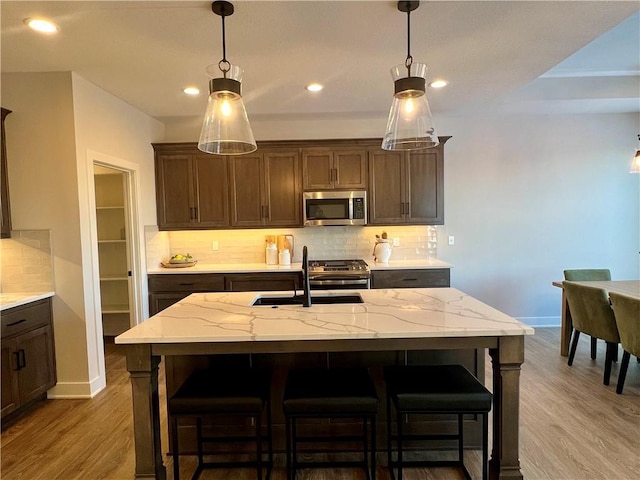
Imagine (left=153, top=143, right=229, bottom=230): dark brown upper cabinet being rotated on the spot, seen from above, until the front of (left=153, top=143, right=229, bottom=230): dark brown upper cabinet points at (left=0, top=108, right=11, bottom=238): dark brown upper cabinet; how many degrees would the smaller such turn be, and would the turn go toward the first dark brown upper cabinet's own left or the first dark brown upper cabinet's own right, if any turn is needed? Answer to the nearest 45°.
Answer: approximately 45° to the first dark brown upper cabinet's own right

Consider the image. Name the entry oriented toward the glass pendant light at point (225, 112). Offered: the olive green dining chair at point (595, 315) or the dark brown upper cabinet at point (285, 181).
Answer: the dark brown upper cabinet

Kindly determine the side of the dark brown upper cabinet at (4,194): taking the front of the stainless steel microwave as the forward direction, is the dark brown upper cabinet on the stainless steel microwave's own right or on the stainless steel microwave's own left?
on the stainless steel microwave's own right

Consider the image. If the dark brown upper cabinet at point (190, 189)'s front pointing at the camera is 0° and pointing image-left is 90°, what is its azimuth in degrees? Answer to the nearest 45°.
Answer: approximately 0°

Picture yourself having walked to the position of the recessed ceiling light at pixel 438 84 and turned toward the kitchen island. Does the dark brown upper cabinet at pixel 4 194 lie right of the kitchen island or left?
right

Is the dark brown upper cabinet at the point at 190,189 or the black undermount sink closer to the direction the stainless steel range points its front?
the black undermount sink

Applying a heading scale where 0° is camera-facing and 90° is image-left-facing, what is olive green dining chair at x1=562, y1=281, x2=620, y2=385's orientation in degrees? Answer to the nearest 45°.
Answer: approximately 225°

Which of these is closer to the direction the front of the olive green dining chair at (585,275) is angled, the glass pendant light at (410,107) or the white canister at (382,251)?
the glass pendant light
